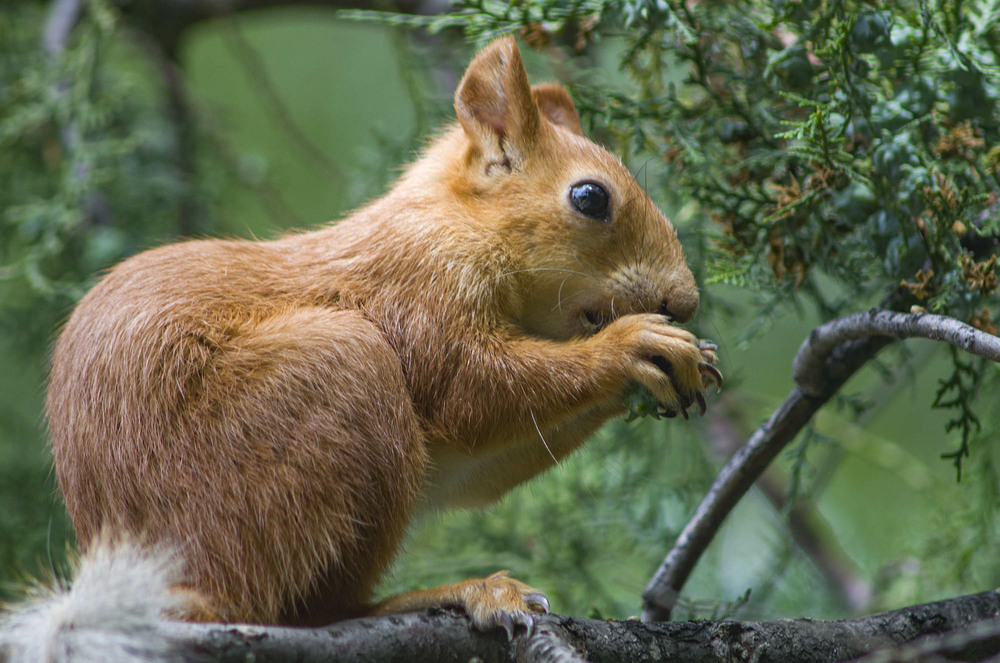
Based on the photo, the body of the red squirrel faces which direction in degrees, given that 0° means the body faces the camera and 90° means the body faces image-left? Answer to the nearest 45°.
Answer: approximately 270°
